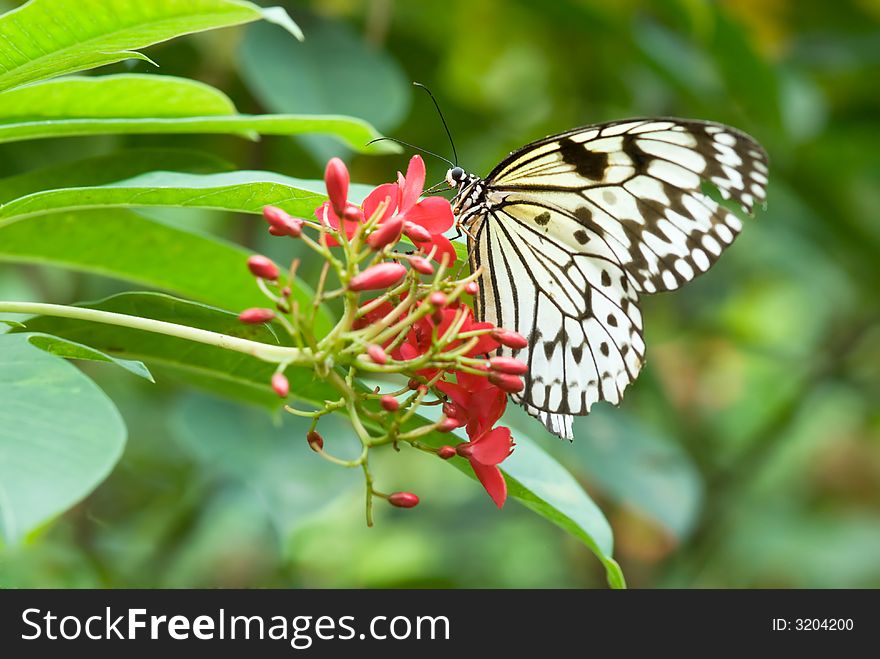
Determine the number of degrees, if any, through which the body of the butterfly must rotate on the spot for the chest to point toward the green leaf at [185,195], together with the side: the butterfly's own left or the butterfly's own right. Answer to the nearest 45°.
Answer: approximately 45° to the butterfly's own left

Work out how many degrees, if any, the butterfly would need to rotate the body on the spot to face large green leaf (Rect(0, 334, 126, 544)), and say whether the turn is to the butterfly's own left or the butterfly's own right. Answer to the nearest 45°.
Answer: approximately 45° to the butterfly's own left

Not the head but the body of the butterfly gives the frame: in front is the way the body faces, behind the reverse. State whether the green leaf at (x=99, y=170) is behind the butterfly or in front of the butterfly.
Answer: in front

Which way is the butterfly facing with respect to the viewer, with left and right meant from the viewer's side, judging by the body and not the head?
facing to the left of the viewer

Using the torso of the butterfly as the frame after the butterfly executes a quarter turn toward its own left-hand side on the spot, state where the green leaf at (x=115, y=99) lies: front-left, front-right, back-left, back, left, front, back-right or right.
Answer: front-right

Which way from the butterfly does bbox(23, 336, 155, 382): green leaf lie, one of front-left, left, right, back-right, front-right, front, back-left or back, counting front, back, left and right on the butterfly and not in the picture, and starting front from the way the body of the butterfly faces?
front-left

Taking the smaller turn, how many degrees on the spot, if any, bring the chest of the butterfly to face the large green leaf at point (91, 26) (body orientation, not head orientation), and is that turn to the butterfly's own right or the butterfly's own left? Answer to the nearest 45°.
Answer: approximately 45° to the butterfly's own left
